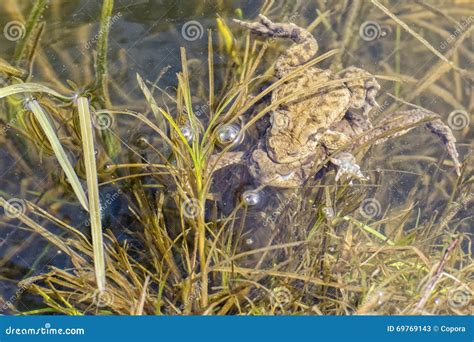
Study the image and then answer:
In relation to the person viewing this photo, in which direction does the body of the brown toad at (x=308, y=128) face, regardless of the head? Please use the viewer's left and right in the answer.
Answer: facing the viewer and to the left of the viewer
